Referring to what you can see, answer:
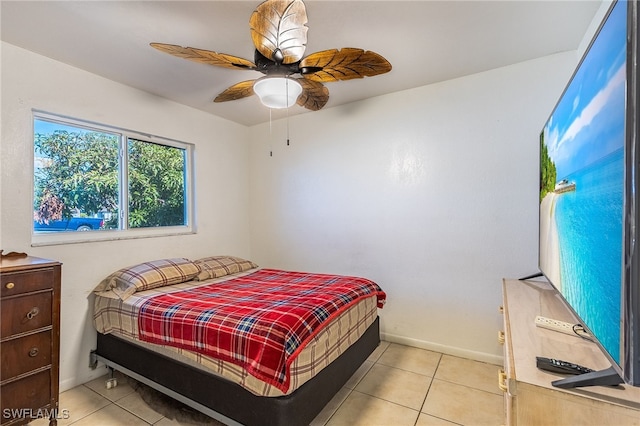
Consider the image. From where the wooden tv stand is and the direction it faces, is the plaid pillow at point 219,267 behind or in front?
in front

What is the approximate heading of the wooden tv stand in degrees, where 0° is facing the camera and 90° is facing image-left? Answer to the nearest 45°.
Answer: approximately 90°

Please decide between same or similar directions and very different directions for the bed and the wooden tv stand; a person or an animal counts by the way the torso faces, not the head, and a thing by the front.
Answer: very different directions

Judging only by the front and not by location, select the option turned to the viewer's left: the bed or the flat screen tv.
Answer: the flat screen tv

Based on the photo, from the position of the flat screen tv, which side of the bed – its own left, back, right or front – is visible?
front

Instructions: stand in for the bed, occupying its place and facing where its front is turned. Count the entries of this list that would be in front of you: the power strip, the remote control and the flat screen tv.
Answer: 3

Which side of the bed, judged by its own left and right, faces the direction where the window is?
back

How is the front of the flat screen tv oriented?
to the viewer's left

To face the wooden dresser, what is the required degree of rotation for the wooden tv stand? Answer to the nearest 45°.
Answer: approximately 45° to its left

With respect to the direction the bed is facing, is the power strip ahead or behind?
ahead

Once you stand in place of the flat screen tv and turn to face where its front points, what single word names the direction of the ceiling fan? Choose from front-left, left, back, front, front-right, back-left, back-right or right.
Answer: front

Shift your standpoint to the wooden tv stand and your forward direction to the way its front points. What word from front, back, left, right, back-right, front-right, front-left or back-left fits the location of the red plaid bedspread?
front

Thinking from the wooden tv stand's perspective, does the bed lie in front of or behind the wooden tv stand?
in front

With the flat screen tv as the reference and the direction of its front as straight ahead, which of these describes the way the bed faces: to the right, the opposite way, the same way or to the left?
the opposite way

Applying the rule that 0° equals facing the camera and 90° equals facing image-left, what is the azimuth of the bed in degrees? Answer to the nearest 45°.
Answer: approximately 315°

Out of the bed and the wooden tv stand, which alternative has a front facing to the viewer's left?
the wooden tv stand
